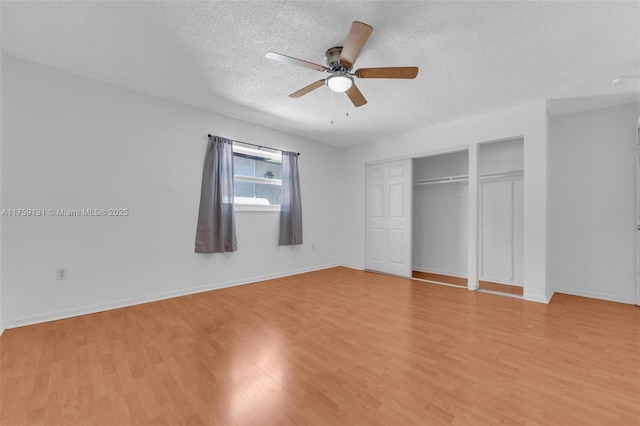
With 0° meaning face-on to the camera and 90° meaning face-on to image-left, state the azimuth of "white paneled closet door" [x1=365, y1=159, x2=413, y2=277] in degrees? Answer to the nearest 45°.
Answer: approximately 45°

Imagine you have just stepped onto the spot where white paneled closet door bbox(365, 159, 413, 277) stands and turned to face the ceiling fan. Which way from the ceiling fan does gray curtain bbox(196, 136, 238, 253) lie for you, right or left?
right
